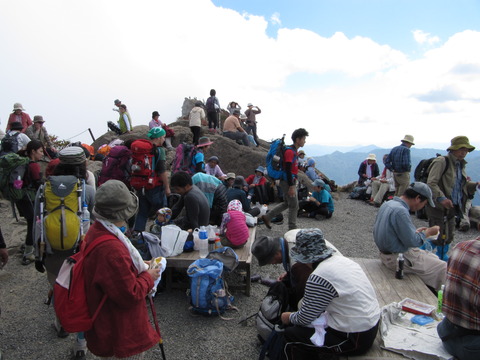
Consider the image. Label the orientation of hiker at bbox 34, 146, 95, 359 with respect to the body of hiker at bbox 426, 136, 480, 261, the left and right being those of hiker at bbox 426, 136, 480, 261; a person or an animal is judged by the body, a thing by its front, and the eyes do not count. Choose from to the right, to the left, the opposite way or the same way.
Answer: the opposite way

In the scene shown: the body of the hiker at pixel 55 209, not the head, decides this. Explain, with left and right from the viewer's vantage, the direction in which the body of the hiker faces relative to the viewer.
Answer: facing away from the viewer

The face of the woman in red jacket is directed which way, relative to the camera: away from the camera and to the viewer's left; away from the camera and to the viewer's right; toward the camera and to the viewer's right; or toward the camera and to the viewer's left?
away from the camera and to the viewer's right

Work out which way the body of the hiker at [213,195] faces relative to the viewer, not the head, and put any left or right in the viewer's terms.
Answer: facing to the left of the viewer

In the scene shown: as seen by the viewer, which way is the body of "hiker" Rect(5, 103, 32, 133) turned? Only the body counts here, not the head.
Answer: toward the camera

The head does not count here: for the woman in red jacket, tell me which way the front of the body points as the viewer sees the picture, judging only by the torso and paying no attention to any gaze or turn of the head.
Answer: to the viewer's right
